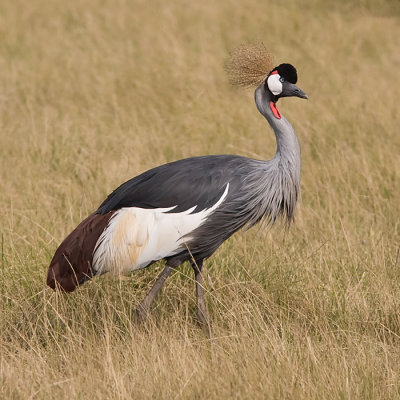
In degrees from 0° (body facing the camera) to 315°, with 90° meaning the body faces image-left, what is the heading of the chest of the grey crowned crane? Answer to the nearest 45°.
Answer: approximately 270°
